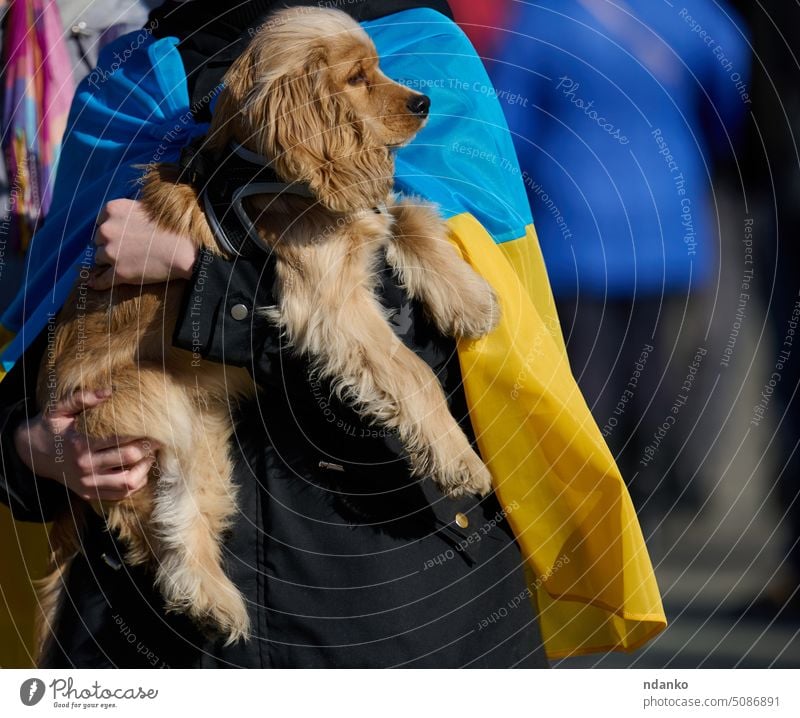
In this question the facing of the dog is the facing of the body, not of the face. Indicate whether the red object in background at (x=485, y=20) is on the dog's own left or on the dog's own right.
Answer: on the dog's own left

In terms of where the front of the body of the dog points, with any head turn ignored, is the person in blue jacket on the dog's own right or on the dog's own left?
on the dog's own left

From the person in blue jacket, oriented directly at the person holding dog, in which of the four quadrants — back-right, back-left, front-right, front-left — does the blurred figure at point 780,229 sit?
back-left

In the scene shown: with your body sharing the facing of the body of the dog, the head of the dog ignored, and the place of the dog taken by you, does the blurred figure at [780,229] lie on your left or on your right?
on your left
